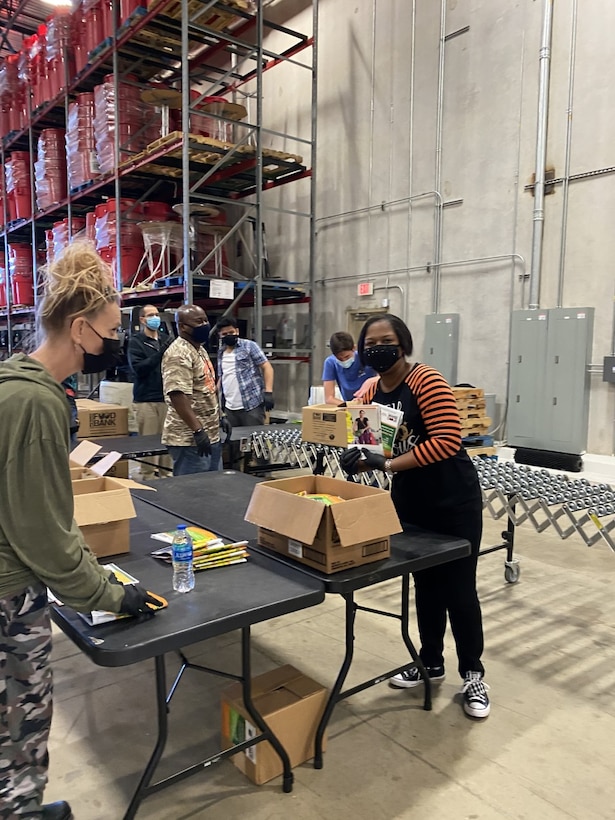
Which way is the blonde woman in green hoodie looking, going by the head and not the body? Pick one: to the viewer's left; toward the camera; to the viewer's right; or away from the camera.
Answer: to the viewer's right

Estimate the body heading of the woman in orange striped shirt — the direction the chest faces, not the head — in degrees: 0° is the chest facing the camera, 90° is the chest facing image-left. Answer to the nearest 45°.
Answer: approximately 45°

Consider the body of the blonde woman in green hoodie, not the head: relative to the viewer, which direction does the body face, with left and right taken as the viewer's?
facing to the right of the viewer

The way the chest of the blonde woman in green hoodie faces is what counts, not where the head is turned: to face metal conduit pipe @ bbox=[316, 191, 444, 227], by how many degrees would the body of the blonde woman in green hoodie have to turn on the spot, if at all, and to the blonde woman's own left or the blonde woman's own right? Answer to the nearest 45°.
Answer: approximately 45° to the blonde woman's own left

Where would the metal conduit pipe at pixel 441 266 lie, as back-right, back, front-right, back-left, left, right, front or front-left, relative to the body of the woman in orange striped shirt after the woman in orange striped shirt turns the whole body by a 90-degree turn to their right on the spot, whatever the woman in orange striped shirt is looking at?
front-right

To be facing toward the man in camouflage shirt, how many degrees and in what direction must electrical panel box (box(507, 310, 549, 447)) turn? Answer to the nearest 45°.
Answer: approximately 45° to its right

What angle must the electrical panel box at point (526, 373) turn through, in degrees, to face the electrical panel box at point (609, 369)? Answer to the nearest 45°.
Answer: approximately 45° to its left

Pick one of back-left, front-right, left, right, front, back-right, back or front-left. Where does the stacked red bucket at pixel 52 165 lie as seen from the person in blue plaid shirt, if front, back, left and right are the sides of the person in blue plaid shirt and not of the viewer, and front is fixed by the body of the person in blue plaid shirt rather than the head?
right
